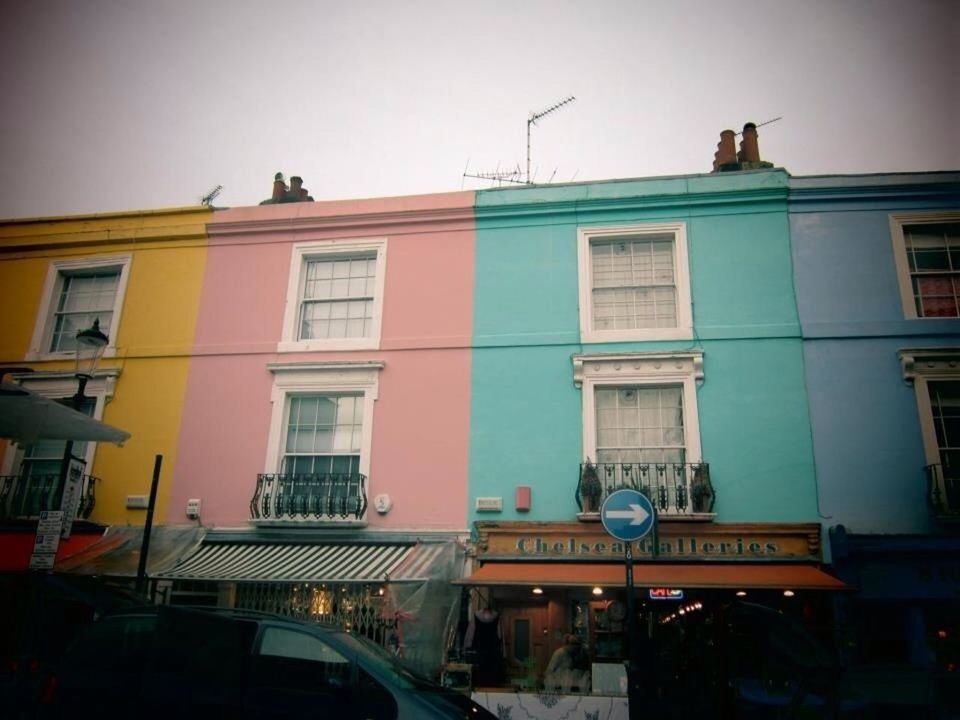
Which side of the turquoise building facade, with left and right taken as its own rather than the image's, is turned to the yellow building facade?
right

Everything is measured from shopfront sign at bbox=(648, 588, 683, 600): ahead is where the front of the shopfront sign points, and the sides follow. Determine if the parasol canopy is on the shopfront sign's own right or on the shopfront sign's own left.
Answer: on the shopfront sign's own right

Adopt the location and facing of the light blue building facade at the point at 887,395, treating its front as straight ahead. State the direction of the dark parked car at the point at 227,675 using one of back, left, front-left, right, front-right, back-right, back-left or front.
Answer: front-right

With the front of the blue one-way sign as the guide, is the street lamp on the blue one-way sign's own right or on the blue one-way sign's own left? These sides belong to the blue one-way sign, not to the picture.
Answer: on the blue one-way sign's own right

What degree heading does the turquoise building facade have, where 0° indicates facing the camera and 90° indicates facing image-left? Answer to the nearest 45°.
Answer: approximately 0°

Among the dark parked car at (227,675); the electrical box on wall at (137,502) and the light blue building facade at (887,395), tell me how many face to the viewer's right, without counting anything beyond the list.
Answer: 1

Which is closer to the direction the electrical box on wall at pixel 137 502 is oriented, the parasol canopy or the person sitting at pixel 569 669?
the parasol canopy

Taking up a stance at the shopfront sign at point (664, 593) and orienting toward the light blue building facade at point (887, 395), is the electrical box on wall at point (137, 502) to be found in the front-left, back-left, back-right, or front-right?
back-left

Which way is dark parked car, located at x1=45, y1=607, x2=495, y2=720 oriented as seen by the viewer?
to the viewer's right

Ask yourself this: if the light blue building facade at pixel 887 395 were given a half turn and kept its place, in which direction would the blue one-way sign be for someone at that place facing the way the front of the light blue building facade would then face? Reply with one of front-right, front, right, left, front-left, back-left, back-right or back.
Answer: back-left

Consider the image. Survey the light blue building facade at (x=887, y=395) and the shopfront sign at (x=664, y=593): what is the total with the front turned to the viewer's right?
0

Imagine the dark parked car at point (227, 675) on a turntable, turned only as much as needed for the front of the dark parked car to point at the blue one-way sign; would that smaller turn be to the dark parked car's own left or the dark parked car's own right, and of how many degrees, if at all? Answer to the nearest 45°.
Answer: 0° — it already faces it
